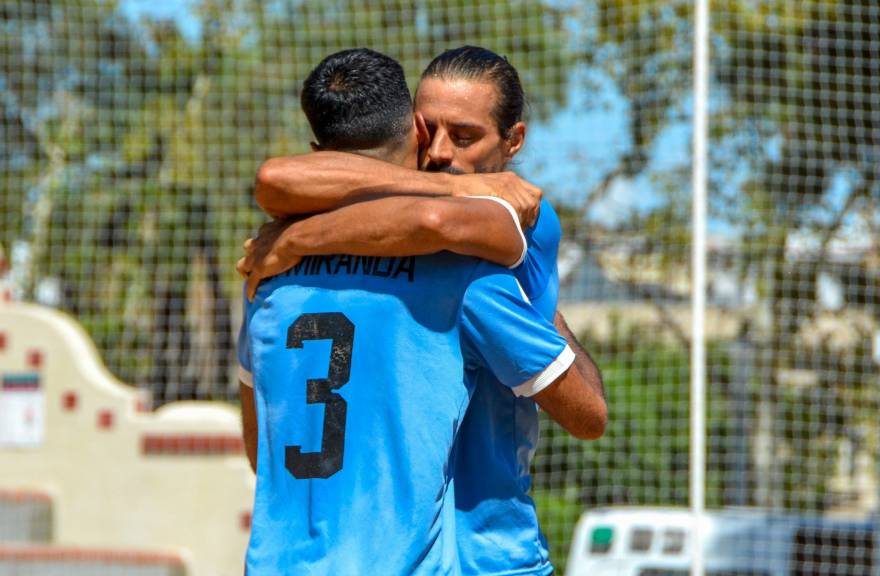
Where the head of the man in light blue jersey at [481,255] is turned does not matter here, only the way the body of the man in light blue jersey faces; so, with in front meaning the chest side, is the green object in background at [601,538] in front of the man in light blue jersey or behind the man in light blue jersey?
behind

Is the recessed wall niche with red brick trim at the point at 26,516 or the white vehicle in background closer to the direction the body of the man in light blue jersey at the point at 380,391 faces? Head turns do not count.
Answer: the white vehicle in background

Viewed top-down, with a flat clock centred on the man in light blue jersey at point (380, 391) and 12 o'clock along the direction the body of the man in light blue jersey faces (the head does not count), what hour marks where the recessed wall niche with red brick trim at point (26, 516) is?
The recessed wall niche with red brick trim is roughly at 10 o'clock from the man in light blue jersey.

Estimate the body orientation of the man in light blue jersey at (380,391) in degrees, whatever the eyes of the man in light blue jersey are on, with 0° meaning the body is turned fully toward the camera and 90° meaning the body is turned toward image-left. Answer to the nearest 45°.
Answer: approximately 225°
